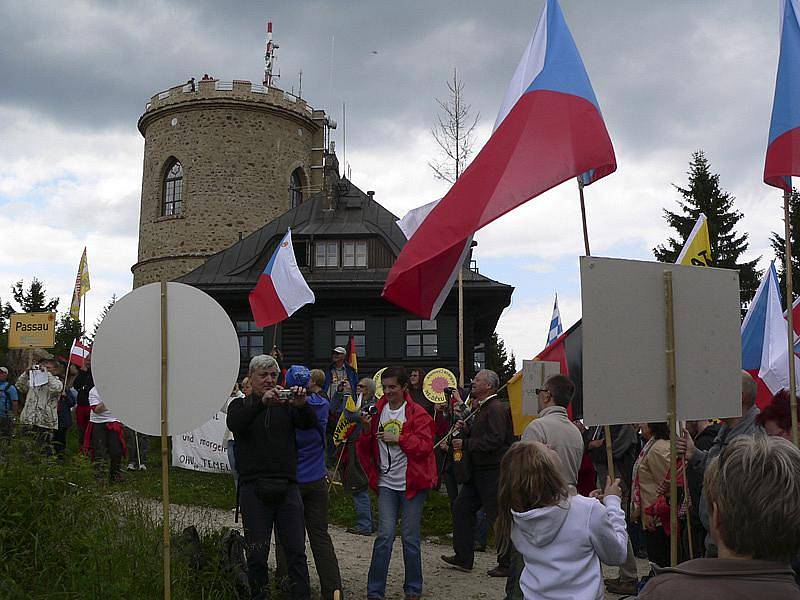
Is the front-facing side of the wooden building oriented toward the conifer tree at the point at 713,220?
no

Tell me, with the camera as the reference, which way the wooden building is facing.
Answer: facing the viewer

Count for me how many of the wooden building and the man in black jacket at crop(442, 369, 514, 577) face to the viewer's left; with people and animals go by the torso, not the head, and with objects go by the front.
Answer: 1

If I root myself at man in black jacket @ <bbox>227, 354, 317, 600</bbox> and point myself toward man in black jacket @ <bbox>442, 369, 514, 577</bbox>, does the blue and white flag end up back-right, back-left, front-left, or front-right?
front-left

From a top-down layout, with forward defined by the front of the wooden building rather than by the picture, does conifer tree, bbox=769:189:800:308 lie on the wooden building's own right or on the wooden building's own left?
on the wooden building's own left

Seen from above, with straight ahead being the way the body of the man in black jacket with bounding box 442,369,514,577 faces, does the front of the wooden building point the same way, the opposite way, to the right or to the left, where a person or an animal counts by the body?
to the left

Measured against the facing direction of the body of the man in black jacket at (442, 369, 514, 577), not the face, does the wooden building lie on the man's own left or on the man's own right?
on the man's own right

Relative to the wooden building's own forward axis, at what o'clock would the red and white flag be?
The red and white flag is roughly at 1 o'clock from the wooden building.

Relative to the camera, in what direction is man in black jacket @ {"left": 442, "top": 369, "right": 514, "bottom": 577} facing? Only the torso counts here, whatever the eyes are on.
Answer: to the viewer's left

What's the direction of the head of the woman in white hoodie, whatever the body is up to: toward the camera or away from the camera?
away from the camera

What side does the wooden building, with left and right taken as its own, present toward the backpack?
front

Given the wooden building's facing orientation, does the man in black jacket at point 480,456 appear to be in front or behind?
in front
